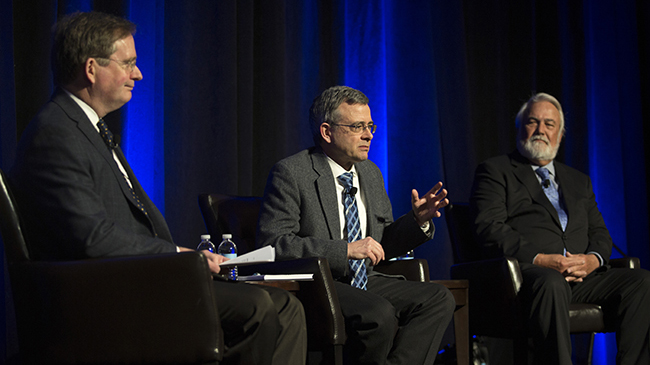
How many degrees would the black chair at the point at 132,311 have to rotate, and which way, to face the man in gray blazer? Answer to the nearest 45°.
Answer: approximately 45° to its left

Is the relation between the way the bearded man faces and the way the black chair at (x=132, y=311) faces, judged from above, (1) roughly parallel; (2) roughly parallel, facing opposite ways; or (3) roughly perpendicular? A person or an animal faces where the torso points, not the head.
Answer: roughly perpendicular

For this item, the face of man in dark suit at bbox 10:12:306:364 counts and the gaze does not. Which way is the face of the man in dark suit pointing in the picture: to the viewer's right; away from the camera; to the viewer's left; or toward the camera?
to the viewer's right

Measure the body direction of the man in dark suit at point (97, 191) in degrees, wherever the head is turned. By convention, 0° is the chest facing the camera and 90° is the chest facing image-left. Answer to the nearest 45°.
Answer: approximately 270°

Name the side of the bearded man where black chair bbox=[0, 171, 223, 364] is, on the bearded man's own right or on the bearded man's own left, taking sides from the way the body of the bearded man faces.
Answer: on the bearded man's own right

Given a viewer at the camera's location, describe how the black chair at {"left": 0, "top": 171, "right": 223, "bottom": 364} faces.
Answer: facing to the right of the viewer

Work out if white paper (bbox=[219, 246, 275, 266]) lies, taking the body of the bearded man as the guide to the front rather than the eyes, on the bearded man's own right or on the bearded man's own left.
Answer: on the bearded man's own right

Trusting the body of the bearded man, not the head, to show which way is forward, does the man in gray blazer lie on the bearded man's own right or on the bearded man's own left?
on the bearded man's own right
